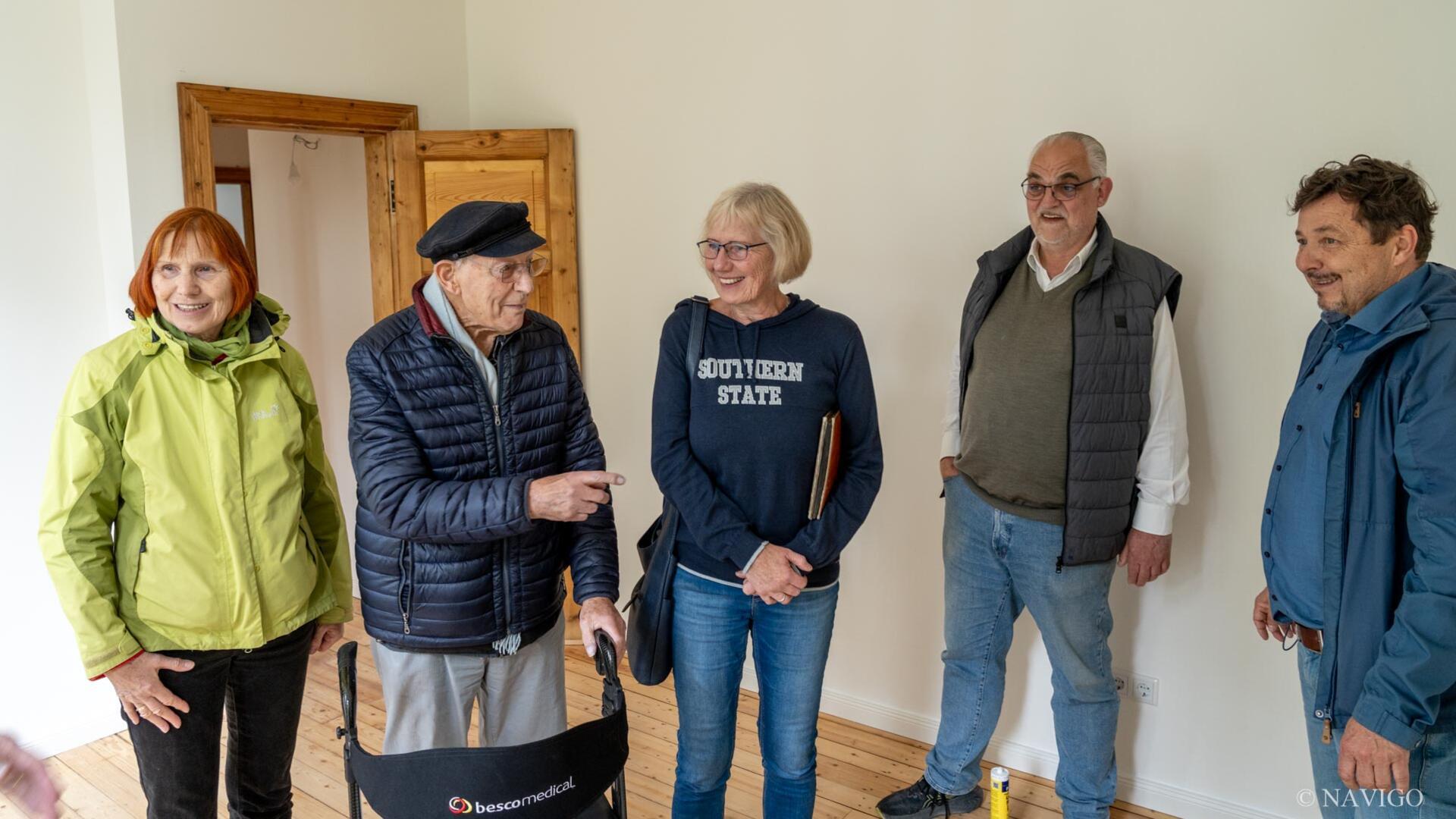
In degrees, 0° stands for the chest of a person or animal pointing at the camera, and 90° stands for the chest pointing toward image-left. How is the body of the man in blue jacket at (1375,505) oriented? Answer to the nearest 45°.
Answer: approximately 45°

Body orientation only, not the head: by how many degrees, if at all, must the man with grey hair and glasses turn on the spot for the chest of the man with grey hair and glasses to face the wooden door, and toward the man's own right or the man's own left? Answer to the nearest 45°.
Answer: approximately 90° to the man's own right

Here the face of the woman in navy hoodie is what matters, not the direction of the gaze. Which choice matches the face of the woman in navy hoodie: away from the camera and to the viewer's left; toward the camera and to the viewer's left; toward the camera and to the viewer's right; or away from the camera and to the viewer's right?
toward the camera and to the viewer's left

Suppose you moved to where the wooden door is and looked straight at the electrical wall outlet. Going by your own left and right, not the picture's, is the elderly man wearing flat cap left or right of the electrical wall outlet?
right

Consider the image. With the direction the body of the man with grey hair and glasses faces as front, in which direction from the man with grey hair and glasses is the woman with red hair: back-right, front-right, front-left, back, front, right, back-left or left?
front

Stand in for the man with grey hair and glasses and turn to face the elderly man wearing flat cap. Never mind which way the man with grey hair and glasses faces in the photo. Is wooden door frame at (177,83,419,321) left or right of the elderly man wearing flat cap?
right

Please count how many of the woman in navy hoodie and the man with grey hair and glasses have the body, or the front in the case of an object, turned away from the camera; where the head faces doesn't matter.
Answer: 0

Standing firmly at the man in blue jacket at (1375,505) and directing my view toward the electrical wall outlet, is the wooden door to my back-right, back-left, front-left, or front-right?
front-left

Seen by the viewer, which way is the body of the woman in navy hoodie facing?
toward the camera

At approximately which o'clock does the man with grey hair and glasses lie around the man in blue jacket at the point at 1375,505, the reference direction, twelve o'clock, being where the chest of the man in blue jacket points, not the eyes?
The man with grey hair and glasses is roughly at 3 o'clock from the man in blue jacket.

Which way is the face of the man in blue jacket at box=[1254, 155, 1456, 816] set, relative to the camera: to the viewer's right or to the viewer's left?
to the viewer's left

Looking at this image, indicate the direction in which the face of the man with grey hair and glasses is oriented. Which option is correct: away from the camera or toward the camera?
toward the camera

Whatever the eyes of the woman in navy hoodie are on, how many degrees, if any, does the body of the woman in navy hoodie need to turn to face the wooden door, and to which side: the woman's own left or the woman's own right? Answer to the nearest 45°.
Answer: approximately 135° to the woman's own right

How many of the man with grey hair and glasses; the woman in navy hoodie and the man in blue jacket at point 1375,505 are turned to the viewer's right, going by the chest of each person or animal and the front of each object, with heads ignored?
0

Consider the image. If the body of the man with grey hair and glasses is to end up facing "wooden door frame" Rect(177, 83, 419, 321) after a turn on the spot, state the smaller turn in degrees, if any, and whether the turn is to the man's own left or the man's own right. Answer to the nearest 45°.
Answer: approximately 45° to the man's own right

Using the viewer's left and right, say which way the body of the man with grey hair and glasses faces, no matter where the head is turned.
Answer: facing the viewer and to the left of the viewer
